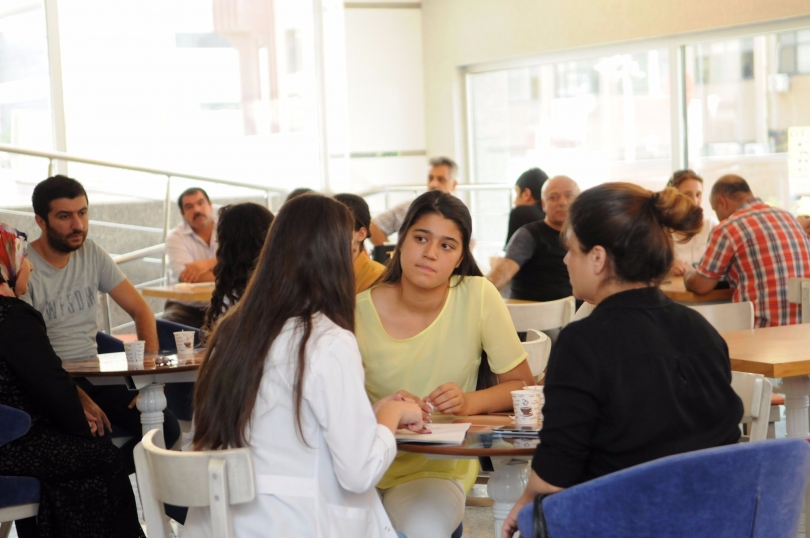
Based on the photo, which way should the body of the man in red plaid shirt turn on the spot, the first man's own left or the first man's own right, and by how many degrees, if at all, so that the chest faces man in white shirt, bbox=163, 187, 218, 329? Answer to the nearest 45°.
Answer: approximately 45° to the first man's own left

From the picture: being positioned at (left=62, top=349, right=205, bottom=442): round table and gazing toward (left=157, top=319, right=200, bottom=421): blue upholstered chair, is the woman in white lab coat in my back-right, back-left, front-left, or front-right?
back-right

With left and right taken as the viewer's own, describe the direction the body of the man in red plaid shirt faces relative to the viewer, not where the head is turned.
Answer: facing away from the viewer and to the left of the viewer

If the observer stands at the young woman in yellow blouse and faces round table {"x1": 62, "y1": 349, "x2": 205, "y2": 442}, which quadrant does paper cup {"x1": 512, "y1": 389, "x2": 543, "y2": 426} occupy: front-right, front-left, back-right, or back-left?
back-left

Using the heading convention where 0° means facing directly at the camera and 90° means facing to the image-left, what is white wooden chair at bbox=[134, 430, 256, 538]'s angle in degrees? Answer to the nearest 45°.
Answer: approximately 225°

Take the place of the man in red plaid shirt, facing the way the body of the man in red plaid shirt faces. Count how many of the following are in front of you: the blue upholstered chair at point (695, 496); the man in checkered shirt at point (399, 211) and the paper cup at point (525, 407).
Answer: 1

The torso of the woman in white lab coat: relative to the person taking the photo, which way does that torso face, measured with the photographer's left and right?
facing away from the viewer and to the right of the viewer
